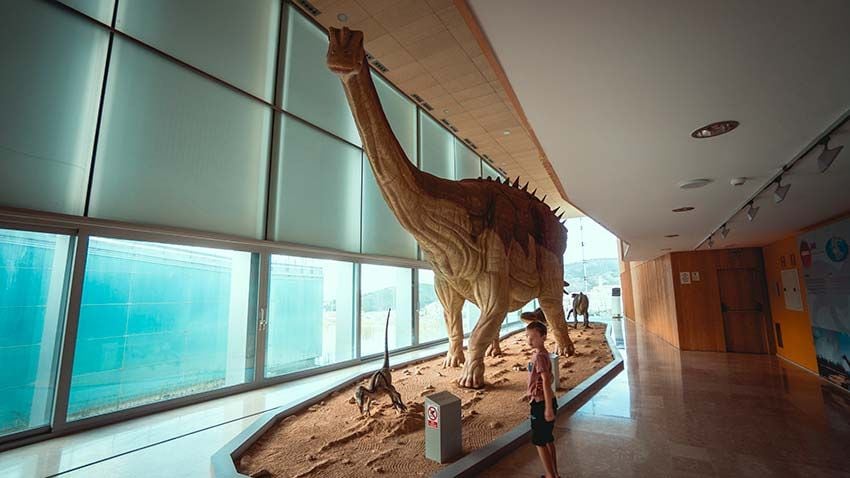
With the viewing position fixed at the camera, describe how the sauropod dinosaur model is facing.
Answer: facing the viewer and to the left of the viewer

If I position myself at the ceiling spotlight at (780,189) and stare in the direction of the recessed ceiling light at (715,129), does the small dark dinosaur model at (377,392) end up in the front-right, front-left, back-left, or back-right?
front-right

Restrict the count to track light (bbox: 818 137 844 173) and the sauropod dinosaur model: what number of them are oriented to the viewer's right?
1

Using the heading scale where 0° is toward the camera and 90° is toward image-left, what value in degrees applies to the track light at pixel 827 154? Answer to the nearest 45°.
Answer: approximately 270°

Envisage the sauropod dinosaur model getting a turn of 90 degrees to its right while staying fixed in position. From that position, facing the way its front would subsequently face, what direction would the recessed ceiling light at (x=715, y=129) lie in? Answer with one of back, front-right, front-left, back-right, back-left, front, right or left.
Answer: back

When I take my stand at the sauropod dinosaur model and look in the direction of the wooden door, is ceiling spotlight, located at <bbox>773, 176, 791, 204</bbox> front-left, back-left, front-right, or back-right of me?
front-right

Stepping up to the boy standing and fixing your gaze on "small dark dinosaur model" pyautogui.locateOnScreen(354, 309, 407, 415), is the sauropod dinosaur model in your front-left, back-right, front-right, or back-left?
front-right

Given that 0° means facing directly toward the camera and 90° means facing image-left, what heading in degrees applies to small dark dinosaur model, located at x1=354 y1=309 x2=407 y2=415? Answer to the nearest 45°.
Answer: approximately 45°

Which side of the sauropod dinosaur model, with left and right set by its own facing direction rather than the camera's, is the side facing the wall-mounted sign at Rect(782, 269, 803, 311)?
back
